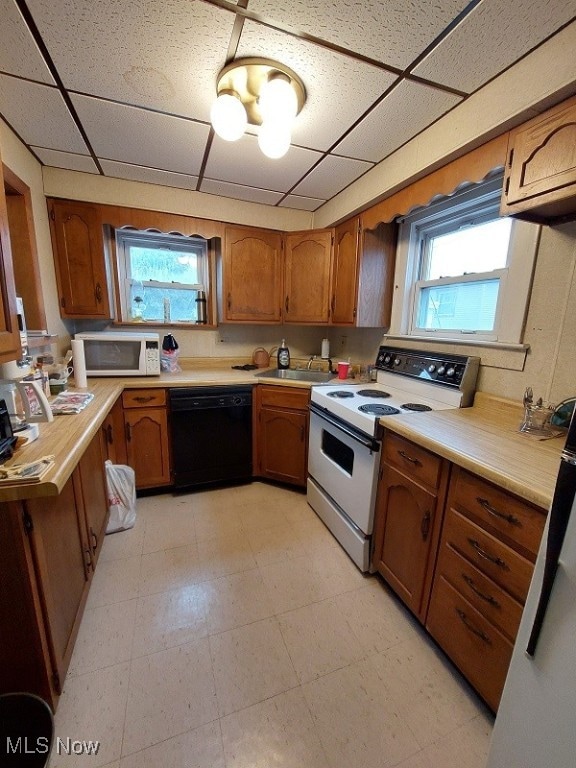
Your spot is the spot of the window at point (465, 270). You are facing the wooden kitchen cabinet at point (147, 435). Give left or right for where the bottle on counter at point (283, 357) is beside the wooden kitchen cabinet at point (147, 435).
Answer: right

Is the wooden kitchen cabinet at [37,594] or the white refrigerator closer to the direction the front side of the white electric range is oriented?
the wooden kitchen cabinet

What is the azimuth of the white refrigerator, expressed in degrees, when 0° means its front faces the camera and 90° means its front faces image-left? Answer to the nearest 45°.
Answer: approximately 45°

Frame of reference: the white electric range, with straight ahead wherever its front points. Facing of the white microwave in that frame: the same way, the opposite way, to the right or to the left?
to the left

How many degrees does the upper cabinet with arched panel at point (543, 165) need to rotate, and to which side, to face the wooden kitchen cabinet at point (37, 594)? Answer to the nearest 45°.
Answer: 0° — it already faces it

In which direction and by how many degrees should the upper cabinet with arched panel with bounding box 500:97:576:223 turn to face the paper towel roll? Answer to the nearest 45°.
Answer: approximately 45° to its right

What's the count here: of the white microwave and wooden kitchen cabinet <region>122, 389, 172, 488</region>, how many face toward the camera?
2

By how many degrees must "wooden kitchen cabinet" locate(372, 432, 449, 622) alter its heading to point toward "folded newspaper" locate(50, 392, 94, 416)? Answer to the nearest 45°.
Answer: approximately 45° to its right

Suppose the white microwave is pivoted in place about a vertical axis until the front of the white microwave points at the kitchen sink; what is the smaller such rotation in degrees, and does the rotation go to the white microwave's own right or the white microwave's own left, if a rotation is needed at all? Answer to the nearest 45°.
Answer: approximately 90° to the white microwave's own left
